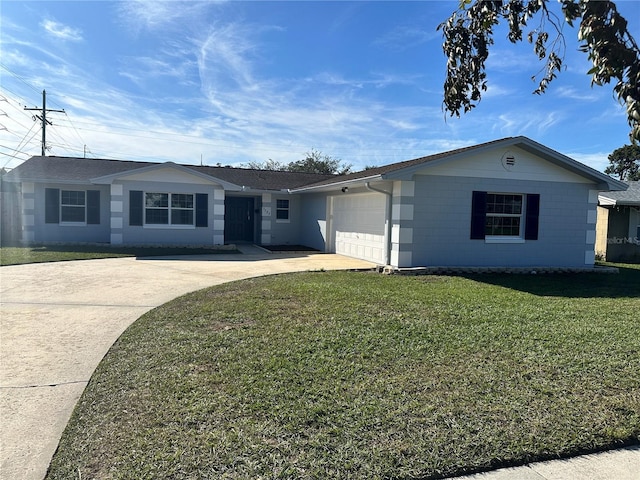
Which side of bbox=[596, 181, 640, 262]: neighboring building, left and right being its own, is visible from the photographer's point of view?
front

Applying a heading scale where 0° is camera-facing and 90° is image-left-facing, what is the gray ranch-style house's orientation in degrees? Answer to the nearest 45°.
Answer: approximately 0°

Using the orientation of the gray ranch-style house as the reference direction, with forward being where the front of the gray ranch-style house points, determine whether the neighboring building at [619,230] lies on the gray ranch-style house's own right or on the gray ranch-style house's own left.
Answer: on the gray ranch-style house's own left

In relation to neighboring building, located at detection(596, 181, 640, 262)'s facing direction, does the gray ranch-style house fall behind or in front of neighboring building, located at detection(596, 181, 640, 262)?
in front

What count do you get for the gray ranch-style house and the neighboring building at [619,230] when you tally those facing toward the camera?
2
